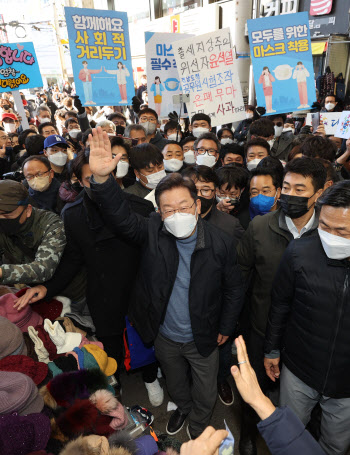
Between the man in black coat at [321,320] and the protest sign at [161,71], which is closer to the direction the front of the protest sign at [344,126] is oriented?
the man in black coat

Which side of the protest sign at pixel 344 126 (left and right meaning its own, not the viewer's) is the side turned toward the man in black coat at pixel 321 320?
front

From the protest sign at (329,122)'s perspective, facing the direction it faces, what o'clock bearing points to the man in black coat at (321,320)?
The man in black coat is roughly at 12 o'clock from the protest sign.

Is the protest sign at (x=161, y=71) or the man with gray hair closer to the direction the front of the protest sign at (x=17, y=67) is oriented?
the man with gray hair

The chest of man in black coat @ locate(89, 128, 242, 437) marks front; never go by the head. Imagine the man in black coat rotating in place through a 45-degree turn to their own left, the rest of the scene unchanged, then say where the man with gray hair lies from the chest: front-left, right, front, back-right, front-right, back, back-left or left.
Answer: back-left

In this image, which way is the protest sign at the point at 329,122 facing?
toward the camera

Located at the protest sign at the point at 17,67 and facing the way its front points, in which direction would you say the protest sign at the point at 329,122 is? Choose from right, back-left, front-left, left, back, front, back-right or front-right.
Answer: front-left

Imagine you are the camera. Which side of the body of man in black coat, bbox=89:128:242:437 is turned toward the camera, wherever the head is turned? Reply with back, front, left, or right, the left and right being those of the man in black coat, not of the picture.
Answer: front

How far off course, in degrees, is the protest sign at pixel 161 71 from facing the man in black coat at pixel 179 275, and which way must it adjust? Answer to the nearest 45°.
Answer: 0° — it already faces them

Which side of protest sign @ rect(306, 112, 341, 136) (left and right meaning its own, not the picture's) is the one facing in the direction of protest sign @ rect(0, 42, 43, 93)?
right

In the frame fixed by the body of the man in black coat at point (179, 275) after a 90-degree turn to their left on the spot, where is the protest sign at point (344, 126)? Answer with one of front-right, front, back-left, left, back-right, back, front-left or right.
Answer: front-left

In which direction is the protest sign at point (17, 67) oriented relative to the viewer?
toward the camera

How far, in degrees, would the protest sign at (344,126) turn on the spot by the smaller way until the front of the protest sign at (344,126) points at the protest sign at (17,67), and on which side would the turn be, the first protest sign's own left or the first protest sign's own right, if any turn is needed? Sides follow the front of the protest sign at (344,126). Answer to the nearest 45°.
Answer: approximately 90° to the first protest sign's own right
